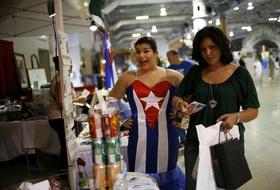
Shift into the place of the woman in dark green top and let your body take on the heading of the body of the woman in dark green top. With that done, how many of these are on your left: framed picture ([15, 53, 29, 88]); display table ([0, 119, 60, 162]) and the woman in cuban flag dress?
0

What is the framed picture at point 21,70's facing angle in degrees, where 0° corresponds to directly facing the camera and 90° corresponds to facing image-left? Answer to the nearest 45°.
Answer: approximately 315°

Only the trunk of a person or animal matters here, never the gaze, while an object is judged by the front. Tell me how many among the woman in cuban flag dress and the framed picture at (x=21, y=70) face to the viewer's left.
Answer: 0

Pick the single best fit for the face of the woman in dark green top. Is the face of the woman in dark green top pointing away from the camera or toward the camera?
toward the camera

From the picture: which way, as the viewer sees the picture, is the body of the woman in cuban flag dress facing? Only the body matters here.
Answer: toward the camera

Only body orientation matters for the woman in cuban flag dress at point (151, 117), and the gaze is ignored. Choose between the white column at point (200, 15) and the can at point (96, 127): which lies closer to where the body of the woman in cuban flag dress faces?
the can

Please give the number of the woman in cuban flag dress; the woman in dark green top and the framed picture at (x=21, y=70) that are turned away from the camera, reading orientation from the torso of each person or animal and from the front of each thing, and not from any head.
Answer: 0

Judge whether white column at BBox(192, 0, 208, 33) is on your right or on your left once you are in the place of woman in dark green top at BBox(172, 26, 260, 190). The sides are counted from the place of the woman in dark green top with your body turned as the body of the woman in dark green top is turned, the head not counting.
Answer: on your right

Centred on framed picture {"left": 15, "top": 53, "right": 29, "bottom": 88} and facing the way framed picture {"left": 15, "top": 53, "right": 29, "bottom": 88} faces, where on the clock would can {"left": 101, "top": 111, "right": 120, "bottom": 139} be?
The can is roughly at 1 o'clock from the framed picture.

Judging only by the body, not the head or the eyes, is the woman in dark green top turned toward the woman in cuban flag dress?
no

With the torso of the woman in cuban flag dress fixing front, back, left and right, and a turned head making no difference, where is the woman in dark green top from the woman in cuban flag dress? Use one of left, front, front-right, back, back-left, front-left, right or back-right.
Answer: front-left

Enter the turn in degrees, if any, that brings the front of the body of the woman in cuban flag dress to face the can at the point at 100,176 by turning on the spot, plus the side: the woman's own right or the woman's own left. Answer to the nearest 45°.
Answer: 0° — they already face it

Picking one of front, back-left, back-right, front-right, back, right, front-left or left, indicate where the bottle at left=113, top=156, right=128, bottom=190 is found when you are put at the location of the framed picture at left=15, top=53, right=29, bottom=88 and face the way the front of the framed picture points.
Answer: front-right

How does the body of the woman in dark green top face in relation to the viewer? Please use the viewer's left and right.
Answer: facing the viewer and to the left of the viewer

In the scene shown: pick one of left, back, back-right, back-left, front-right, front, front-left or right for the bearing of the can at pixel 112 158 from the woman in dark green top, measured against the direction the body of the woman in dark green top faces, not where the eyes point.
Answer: front

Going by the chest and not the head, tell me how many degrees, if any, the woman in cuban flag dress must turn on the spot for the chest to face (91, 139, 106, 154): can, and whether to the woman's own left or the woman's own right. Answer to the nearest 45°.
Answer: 0° — they already face it

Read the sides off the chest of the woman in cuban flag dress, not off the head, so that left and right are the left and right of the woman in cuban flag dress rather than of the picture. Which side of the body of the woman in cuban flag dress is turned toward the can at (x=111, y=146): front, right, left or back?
front
